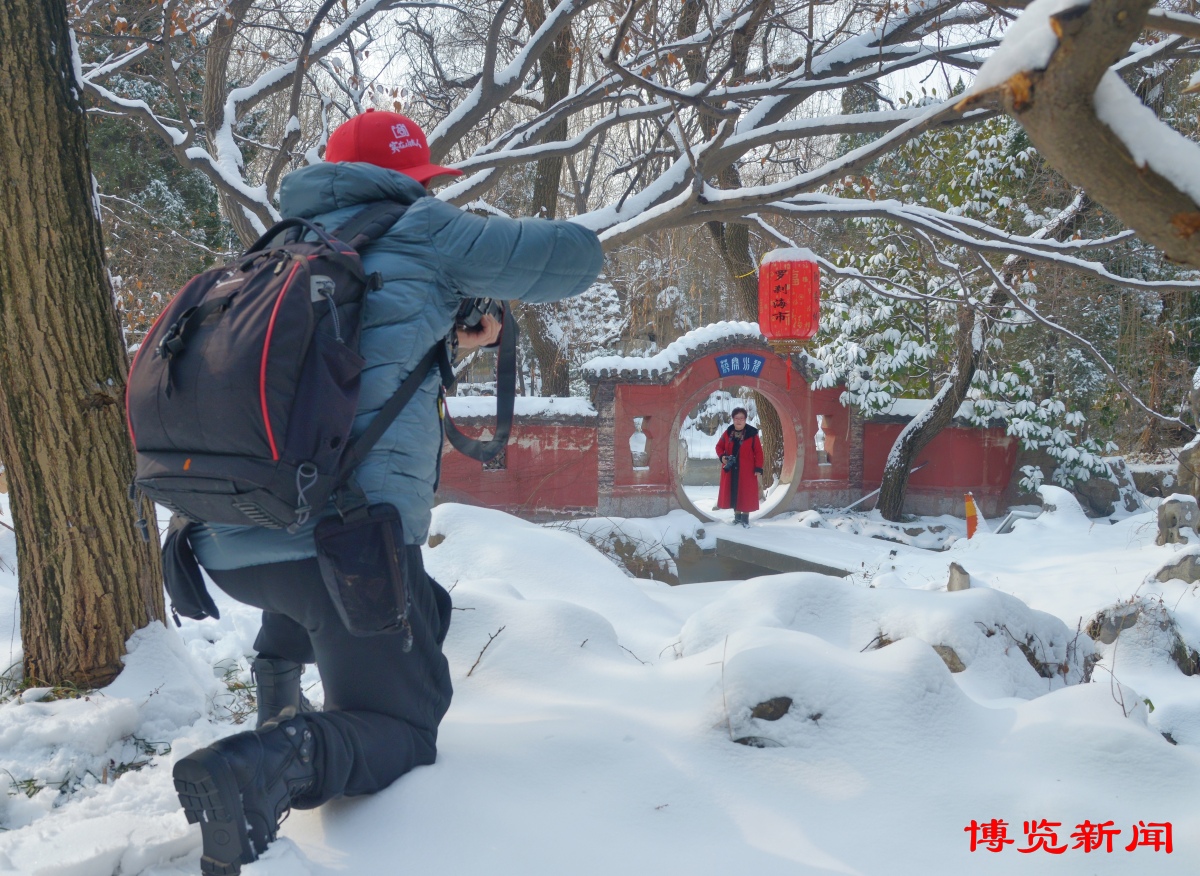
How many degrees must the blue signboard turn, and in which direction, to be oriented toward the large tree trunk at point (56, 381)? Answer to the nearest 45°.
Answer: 0° — it already faces it

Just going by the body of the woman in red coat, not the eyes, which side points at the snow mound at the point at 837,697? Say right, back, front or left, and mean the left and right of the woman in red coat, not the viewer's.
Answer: front

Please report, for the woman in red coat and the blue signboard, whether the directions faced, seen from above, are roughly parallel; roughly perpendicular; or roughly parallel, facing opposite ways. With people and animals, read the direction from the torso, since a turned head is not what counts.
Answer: roughly parallel

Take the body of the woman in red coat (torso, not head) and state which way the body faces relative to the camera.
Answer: toward the camera

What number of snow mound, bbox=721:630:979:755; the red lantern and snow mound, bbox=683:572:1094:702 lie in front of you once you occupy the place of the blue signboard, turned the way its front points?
3

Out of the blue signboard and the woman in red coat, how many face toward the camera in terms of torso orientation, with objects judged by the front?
2

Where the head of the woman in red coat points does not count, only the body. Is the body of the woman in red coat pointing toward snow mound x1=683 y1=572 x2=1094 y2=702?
yes

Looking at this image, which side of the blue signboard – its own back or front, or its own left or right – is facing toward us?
front

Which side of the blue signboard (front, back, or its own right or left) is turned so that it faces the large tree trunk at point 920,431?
left
